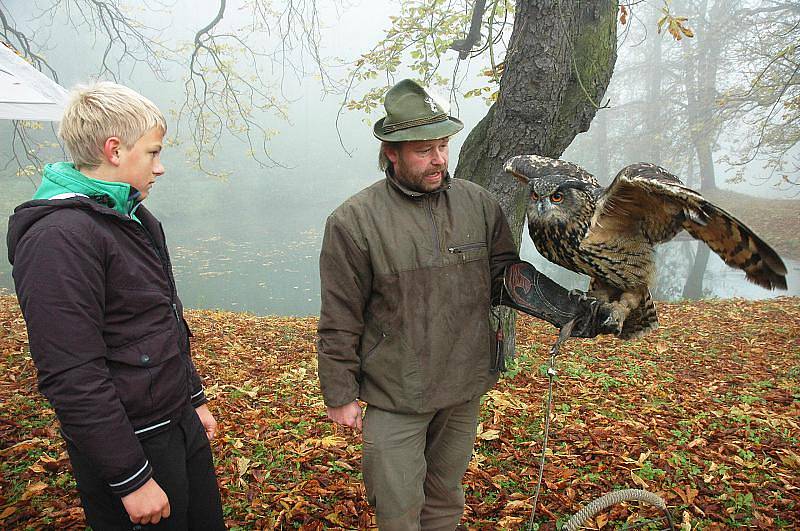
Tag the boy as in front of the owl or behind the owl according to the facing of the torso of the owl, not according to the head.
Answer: in front

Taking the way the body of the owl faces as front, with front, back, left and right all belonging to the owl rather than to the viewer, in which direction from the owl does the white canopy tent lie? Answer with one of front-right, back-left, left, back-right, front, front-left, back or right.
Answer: front-right

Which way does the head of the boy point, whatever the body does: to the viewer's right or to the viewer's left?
to the viewer's right

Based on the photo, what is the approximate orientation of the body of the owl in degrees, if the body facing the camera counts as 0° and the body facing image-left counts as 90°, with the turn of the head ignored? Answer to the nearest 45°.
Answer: approximately 45°

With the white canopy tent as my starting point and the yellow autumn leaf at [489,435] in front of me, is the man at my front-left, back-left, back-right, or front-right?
front-right

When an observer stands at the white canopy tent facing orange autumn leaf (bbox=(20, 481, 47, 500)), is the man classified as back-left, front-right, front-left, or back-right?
front-left
